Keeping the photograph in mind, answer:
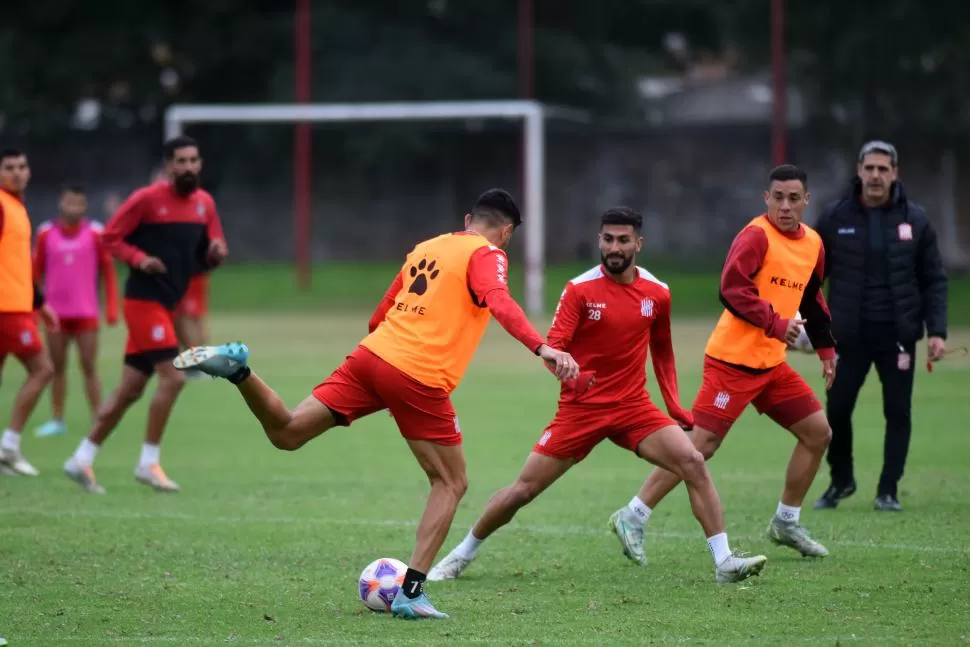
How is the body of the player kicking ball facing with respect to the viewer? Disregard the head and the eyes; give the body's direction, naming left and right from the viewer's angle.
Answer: facing away from the viewer and to the right of the viewer

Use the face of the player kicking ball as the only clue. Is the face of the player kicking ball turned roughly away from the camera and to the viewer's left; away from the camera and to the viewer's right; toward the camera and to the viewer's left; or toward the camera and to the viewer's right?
away from the camera and to the viewer's right

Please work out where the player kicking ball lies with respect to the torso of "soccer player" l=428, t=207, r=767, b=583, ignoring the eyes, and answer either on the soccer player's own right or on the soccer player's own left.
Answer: on the soccer player's own right

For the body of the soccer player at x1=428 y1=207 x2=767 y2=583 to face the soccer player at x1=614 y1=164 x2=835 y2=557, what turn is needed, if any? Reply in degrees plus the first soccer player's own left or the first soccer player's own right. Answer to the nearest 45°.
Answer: approximately 135° to the first soccer player's own left

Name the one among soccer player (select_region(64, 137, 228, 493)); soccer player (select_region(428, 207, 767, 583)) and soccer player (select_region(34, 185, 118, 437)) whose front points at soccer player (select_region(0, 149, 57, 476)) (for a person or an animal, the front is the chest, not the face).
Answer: soccer player (select_region(34, 185, 118, 437))

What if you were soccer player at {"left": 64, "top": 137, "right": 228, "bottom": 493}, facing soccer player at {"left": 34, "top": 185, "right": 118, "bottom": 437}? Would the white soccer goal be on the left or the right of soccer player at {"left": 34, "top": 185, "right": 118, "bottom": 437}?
right

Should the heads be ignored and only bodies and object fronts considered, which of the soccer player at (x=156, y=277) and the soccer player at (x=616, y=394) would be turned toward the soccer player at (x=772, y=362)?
the soccer player at (x=156, y=277)

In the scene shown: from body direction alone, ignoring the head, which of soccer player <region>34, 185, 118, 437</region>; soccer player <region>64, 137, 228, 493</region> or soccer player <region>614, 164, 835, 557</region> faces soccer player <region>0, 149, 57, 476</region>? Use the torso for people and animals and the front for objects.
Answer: soccer player <region>34, 185, 118, 437</region>

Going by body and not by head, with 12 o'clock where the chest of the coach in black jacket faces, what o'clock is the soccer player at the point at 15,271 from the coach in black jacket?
The soccer player is roughly at 3 o'clock from the coach in black jacket.
